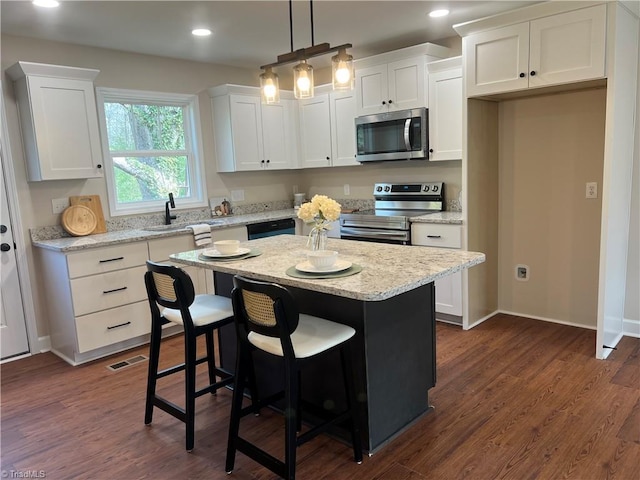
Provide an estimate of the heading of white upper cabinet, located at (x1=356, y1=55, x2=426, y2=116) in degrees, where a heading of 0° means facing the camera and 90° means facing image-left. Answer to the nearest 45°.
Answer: approximately 45°

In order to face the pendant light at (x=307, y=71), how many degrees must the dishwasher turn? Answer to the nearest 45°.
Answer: approximately 45° to its right

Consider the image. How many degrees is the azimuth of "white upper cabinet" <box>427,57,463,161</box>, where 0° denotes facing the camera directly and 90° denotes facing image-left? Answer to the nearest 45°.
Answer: approximately 45°

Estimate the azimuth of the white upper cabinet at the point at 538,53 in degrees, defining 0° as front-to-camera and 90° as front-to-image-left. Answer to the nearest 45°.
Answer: approximately 45°

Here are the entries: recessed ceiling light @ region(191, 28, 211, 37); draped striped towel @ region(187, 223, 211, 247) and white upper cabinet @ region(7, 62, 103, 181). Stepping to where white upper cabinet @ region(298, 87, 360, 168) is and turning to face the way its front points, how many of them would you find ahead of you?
3

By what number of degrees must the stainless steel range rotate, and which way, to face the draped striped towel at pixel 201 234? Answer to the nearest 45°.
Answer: approximately 45° to its right

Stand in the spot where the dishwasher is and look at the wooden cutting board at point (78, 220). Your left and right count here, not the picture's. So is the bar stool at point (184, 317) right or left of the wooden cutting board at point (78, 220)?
left

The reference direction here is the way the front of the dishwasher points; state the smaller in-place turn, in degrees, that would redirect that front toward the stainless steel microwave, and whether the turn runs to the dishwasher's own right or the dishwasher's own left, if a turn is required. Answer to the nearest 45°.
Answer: approximately 45° to the dishwasher's own left
